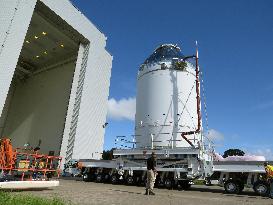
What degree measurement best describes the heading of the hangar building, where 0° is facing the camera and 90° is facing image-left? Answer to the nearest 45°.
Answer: approximately 315°

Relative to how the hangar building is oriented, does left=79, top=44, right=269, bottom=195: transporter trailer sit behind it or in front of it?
in front

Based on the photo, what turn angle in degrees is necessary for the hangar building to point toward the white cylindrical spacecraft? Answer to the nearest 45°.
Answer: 0° — it already faces it

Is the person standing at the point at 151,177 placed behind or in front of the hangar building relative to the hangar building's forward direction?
in front
